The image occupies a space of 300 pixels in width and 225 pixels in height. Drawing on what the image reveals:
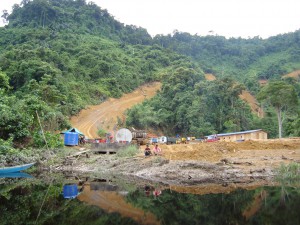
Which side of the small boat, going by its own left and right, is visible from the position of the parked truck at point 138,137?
front

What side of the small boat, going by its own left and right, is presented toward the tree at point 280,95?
front

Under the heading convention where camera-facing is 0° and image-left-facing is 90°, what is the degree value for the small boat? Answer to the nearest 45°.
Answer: approximately 270°

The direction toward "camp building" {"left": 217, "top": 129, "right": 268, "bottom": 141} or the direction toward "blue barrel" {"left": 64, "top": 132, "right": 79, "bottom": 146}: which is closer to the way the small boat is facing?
the camp building

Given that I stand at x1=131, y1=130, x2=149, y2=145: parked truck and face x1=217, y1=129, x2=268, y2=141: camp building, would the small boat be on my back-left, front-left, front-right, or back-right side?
back-right

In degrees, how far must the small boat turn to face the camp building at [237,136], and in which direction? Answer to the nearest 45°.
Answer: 0° — it already faces it

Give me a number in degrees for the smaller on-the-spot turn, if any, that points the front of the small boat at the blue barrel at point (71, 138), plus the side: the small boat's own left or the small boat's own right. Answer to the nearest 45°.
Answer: approximately 45° to the small boat's own left

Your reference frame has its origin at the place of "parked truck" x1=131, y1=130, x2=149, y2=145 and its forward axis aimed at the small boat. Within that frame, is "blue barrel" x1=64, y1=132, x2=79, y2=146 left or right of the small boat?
right

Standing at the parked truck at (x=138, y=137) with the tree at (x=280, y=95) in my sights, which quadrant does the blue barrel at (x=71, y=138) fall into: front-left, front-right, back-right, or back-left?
back-left
